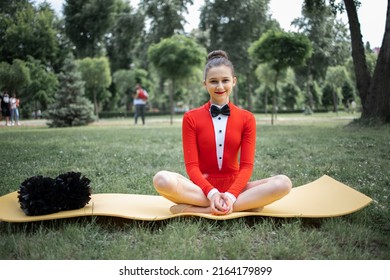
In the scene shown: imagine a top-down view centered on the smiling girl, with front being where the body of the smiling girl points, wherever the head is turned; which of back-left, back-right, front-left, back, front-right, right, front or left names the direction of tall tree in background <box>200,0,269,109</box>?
back

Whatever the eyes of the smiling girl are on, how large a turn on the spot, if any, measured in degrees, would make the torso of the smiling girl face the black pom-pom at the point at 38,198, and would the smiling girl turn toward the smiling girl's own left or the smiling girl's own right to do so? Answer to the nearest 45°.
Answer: approximately 90° to the smiling girl's own right

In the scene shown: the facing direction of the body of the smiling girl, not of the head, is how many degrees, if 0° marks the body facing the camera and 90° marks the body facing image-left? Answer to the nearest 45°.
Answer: approximately 0°

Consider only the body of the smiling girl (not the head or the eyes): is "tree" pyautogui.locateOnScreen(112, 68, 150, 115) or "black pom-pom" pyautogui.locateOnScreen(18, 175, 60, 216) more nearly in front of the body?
the black pom-pom

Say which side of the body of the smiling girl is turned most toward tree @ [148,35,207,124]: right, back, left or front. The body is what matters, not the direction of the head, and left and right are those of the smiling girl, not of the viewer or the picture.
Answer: back

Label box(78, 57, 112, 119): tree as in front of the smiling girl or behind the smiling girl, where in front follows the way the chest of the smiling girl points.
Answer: behind

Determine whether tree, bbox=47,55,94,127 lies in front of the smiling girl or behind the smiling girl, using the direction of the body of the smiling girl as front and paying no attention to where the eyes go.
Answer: behind

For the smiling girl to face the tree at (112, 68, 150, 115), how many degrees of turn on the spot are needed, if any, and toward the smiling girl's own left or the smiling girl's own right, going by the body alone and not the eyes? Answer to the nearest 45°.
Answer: approximately 180°
